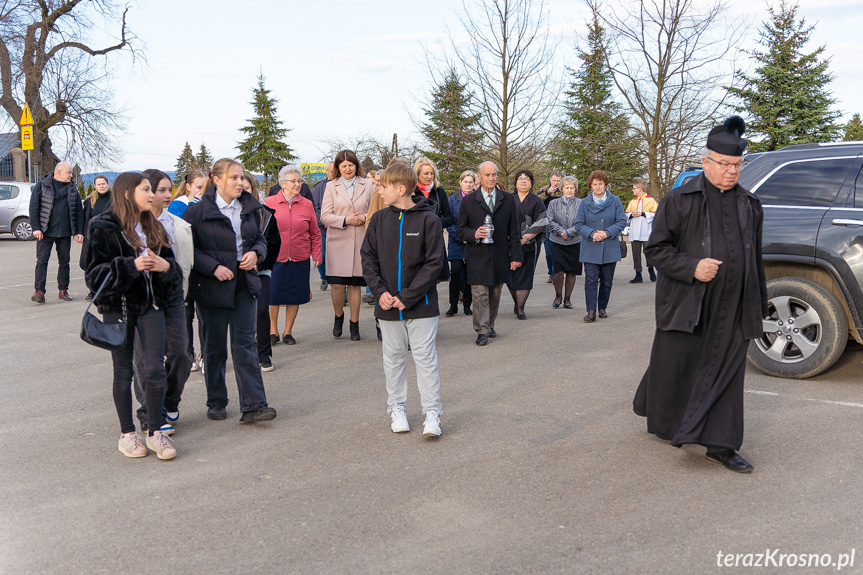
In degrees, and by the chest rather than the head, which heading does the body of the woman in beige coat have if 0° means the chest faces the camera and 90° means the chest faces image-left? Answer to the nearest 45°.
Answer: approximately 0°

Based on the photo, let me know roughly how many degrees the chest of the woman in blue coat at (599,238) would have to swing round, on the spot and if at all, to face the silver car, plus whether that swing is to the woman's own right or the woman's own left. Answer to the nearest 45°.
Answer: approximately 135° to the woman's own right

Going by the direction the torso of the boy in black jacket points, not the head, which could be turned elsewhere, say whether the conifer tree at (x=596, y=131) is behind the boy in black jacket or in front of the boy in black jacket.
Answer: behind
